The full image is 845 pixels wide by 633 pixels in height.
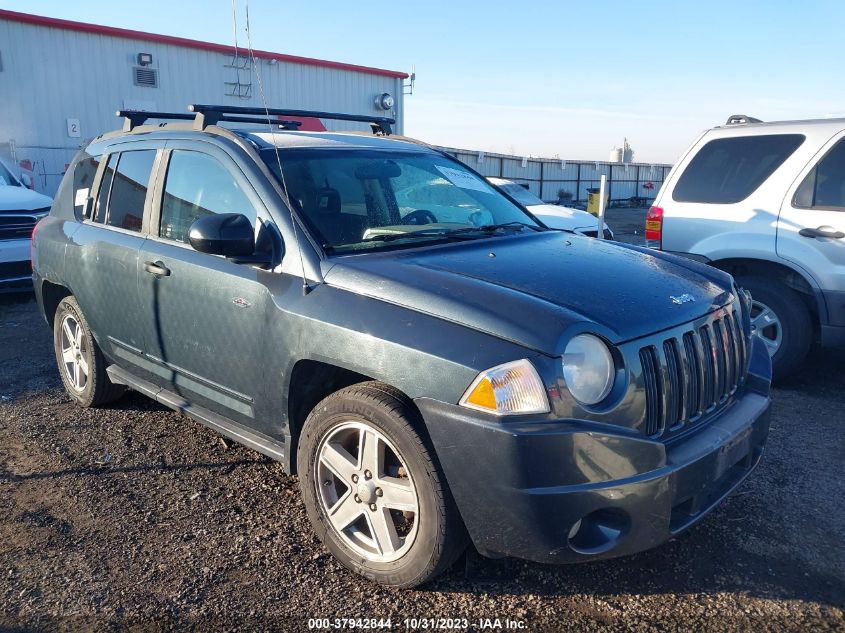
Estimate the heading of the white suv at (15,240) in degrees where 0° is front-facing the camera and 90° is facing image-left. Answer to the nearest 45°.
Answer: approximately 315°

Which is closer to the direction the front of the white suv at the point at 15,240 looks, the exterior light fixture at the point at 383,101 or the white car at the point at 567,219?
the white car

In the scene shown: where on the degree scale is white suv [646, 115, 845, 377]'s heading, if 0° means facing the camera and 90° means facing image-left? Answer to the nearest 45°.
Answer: approximately 270°

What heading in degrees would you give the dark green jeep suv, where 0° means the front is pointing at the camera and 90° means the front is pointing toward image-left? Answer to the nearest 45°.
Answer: approximately 315°

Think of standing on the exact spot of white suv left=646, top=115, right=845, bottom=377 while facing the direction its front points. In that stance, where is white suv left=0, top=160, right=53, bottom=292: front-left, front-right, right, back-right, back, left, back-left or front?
back

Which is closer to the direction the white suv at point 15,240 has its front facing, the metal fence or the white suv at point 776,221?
the white suv

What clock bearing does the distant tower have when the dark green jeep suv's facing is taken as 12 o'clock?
The distant tower is roughly at 8 o'clock from the dark green jeep suv.

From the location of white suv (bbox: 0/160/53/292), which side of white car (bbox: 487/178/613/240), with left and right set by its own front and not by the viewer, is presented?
right

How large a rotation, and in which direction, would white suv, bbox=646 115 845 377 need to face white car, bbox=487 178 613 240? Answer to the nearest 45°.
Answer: approximately 135° to its left
